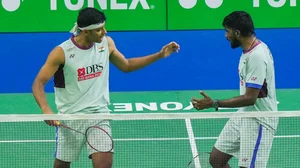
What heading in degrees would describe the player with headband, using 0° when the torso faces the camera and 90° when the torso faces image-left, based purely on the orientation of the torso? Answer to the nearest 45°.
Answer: approximately 315°
